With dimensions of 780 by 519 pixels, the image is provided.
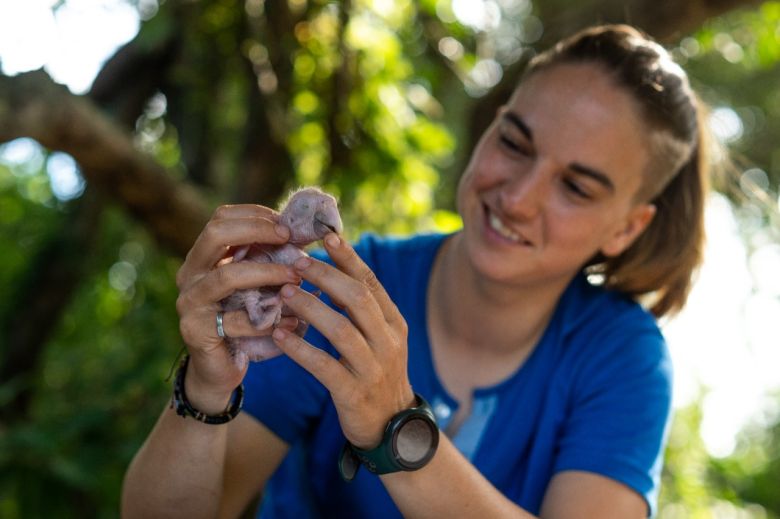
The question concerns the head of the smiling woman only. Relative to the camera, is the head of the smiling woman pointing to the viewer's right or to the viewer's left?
to the viewer's left

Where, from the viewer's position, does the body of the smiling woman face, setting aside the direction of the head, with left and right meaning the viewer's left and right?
facing the viewer and to the left of the viewer
